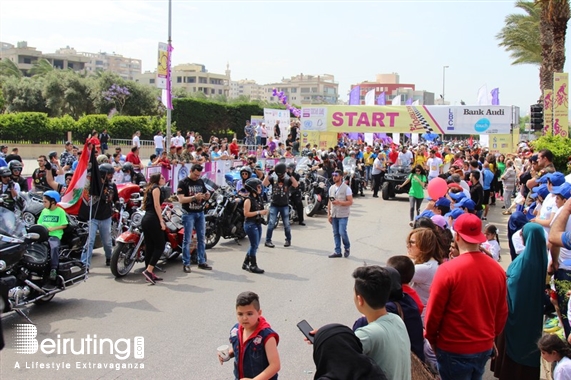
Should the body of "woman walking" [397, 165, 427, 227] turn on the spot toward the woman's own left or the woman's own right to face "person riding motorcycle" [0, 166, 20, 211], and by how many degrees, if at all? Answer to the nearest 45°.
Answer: approximately 45° to the woman's own right

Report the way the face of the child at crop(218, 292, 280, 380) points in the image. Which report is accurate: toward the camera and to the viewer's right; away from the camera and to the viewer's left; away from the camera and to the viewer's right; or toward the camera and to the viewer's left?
toward the camera and to the viewer's left

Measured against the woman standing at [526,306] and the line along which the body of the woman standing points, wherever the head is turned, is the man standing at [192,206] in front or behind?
in front

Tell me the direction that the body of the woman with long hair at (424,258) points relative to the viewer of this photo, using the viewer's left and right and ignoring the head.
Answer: facing to the left of the viewer

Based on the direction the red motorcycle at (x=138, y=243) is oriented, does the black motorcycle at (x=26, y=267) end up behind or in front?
in front

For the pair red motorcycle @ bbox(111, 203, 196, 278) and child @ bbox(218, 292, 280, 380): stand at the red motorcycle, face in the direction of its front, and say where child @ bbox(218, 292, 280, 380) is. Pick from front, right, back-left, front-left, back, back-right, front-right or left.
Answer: front-left

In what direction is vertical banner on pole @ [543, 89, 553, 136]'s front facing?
toward the camera

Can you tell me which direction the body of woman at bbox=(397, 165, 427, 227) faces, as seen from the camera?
toward the camera

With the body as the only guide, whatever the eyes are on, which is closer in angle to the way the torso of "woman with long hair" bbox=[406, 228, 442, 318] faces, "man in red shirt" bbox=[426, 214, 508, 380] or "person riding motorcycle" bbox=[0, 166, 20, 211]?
the person riding motorcycle

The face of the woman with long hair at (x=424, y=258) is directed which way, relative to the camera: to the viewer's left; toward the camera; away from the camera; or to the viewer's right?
to the viewer's left

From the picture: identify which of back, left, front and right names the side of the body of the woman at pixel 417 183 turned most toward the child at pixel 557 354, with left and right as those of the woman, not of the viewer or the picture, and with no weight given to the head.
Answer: front

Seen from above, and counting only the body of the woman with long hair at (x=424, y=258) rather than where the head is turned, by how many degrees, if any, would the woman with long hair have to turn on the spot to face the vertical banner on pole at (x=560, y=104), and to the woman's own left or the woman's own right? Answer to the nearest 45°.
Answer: approximately 90° to the woman's own right

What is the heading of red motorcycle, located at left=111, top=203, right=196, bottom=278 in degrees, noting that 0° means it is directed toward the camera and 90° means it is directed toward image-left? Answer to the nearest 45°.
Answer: approximately 45°
